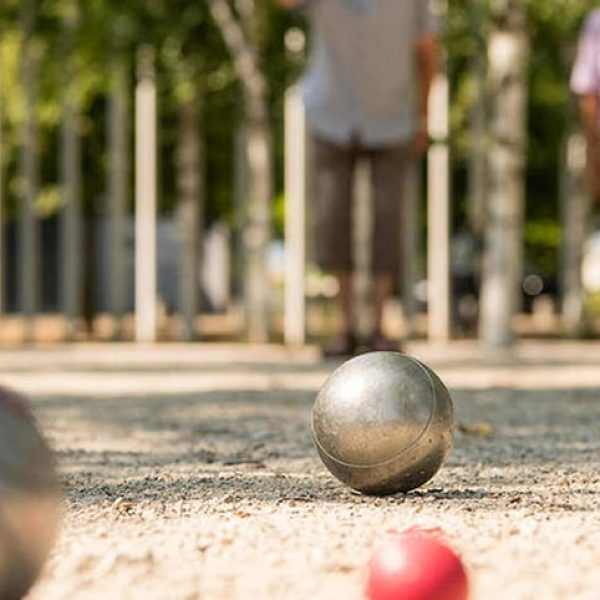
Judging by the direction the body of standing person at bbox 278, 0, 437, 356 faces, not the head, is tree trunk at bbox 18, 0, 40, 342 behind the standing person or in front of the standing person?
behind

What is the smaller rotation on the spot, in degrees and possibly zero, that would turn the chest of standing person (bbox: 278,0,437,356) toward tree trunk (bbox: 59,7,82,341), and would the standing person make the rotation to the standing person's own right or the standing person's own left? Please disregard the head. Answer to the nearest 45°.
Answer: approximately 135° to the standing person's own right

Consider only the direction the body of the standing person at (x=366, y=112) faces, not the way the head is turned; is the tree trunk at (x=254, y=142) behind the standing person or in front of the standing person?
behind

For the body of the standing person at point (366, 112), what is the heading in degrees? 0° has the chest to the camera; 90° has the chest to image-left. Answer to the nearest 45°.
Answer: approximately 0°

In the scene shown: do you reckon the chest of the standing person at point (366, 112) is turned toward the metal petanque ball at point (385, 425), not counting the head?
yes
